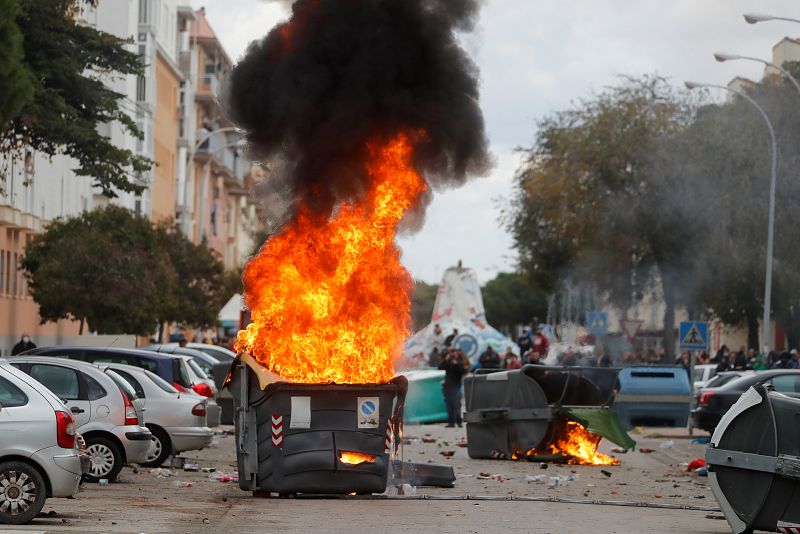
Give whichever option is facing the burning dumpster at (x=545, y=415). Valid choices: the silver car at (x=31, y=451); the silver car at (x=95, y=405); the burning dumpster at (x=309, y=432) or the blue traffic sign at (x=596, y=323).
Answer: the blue traffic sign

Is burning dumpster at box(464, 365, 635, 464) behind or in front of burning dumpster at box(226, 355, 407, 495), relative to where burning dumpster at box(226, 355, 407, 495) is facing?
behind

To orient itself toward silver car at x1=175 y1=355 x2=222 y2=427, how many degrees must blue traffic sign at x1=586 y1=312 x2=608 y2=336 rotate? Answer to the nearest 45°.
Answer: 0° — it already faces it

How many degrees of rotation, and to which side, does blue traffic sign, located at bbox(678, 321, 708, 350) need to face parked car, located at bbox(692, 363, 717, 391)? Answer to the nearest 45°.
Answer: approximately 180°

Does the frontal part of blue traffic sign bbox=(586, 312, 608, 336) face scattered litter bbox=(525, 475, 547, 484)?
yes

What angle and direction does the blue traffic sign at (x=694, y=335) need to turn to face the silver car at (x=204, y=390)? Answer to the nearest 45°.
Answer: approximately 45° to its right

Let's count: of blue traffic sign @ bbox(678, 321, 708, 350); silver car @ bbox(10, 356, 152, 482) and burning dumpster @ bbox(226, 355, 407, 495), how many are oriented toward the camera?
2

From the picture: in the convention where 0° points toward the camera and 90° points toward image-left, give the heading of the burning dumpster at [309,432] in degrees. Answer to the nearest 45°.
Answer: approximately 0°

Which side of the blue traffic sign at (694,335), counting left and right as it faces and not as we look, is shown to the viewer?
front

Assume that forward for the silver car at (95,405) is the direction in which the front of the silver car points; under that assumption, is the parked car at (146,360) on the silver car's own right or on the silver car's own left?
on the silver car's own right

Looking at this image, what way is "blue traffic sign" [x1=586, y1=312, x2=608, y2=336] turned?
toward the camera
